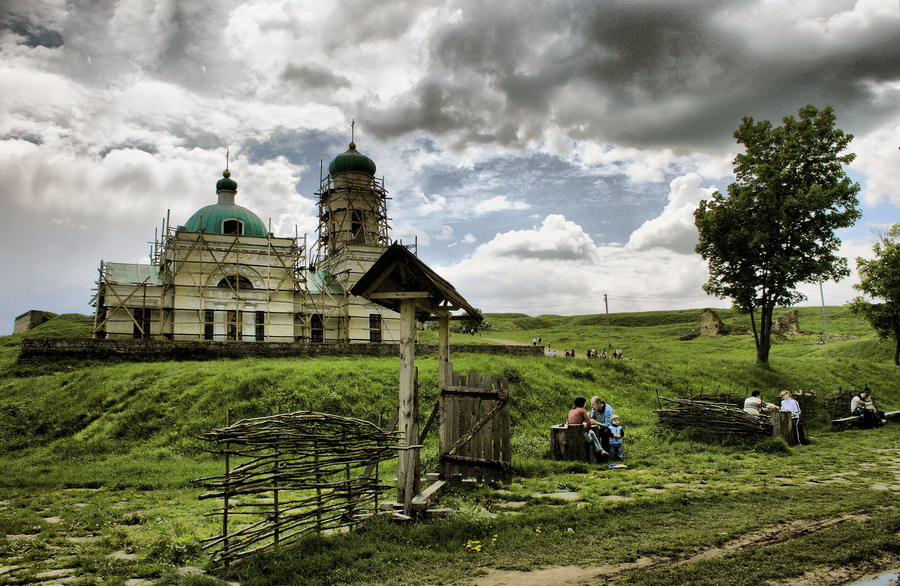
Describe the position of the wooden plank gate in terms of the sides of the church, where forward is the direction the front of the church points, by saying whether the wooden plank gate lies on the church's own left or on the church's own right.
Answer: on the church's own right

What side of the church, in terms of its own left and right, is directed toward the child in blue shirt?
right

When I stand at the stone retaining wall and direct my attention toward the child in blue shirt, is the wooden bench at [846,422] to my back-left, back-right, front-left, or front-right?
front-left

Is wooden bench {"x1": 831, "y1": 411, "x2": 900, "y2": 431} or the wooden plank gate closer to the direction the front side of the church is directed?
the wooden bench

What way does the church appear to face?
to the viewer's right

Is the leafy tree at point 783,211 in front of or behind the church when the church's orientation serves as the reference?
in front

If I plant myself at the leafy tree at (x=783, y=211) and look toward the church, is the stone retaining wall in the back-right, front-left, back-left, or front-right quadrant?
front-left

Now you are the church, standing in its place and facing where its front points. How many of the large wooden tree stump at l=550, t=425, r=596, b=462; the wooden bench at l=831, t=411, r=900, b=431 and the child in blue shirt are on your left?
0

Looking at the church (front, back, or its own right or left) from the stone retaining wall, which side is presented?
right

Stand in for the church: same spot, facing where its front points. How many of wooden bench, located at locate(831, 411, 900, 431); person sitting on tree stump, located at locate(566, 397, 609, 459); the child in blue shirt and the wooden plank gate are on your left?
0

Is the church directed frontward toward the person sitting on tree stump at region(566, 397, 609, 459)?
no

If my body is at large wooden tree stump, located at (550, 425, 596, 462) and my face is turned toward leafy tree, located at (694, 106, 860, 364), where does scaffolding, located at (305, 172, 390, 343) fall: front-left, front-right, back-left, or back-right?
front-left

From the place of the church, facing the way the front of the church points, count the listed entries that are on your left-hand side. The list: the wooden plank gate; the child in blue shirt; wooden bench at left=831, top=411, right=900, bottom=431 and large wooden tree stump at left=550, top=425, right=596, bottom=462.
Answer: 0
